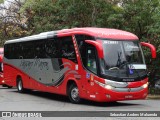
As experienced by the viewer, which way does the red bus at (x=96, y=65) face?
facing the viewer and to the right of the viewer
